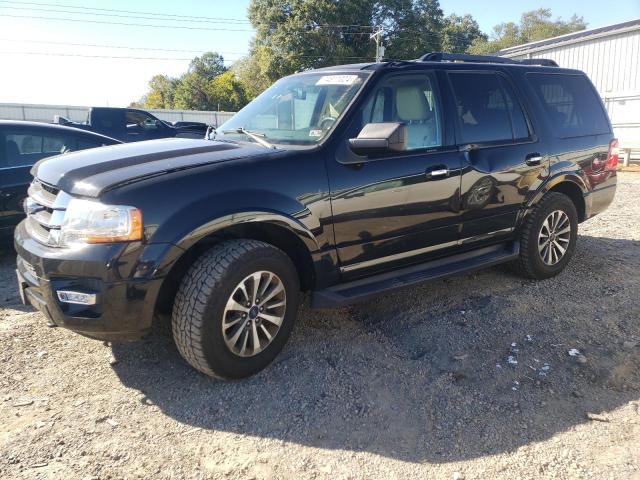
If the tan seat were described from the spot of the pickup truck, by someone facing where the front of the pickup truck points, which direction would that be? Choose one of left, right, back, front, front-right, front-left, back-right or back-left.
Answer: right

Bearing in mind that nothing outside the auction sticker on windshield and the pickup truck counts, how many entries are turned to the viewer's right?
1

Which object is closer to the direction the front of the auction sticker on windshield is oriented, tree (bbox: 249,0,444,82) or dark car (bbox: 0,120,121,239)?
the dark car

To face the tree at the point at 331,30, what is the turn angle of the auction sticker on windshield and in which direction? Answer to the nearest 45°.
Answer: approximately 135° to its right

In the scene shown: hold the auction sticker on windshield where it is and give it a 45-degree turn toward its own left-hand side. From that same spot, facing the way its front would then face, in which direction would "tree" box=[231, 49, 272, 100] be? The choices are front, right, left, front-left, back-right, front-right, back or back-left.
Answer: back

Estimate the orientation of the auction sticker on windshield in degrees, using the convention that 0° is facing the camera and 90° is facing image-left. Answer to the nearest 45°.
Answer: approximately 45°

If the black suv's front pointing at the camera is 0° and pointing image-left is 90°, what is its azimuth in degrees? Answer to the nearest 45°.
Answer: approximately 45°

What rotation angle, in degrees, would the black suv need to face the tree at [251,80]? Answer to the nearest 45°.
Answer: approximately 135° to its right

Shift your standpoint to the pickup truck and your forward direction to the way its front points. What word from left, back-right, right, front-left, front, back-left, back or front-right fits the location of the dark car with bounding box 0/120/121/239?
right

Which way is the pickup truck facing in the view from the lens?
facing to the right of the viewer

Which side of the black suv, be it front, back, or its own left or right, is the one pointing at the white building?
back

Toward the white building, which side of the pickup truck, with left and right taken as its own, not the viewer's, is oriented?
front

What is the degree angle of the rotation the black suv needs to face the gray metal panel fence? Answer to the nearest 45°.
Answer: approximately 90° to its right
